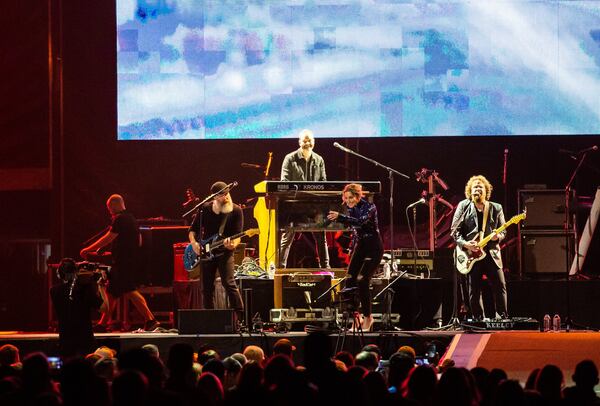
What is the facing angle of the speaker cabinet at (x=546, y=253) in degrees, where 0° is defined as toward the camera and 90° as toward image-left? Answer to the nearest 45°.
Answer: approximately 0°

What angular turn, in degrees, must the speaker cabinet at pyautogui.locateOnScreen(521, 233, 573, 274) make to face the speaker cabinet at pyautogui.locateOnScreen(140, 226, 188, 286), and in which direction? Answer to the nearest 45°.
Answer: approximately 90° to its right

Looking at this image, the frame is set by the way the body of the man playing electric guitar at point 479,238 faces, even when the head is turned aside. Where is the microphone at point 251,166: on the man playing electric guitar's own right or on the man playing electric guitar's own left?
on the man playing electric guitar's own right

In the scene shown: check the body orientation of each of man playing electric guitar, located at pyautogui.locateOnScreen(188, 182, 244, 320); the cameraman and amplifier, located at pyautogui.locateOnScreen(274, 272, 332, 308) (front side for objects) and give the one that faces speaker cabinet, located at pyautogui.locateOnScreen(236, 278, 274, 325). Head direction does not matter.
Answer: the cameraman

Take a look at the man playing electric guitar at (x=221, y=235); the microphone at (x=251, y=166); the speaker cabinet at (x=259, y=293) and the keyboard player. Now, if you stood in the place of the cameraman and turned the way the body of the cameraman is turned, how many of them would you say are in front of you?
4

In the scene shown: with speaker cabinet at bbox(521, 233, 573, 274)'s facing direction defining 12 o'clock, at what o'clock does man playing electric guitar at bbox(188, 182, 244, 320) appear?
The man playing electric guitar is roughly at 2 o'clock from the speaker cabinet.
